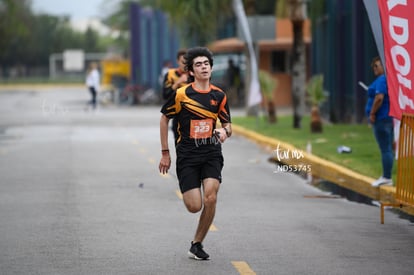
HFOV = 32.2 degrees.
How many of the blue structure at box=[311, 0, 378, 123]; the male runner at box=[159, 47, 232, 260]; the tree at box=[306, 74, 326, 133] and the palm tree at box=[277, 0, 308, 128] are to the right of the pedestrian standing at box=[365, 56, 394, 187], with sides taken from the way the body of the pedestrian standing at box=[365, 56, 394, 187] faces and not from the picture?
3

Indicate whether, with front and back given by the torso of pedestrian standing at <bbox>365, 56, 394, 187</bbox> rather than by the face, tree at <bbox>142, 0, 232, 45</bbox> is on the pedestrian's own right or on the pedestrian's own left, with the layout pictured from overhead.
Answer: on the pedestrian's own right

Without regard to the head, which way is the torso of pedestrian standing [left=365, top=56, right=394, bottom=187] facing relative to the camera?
to the viewer's left

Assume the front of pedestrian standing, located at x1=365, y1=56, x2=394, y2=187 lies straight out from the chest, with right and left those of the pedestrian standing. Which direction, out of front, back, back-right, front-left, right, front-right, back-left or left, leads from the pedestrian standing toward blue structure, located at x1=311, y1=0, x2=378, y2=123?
right

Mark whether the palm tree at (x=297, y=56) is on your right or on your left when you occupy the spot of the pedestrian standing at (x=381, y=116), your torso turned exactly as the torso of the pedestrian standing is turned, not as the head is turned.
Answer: on your right

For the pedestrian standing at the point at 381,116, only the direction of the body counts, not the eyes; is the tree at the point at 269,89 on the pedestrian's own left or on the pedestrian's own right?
on the pedestrian's own right

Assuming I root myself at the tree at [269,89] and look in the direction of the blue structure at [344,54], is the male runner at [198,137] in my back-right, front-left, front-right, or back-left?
back-right

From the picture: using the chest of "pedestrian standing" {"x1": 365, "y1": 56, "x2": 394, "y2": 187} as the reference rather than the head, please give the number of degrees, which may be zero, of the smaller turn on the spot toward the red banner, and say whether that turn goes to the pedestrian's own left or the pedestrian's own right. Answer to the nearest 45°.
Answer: approximately 90° to the pedestrian's own left

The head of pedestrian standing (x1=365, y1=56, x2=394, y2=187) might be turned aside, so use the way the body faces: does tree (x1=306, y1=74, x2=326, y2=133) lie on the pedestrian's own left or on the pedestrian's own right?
on the pedestrian's own right
